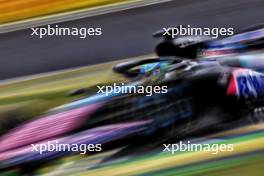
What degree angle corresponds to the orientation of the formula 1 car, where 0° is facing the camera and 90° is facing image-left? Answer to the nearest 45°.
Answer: approximately 45°
